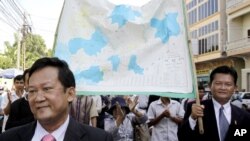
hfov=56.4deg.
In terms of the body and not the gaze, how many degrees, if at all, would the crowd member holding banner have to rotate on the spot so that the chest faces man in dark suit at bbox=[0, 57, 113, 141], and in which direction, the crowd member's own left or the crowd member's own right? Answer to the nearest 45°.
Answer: approximately 45° to the crowd member's own right

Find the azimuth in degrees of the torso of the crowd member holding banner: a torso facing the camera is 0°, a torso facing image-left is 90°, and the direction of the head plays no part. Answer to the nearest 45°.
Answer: approximately 0°

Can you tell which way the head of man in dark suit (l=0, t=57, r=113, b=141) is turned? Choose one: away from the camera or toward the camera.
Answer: toward the camera

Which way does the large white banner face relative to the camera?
toward the camera

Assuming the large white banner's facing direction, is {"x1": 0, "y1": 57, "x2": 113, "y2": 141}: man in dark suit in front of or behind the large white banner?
in front
